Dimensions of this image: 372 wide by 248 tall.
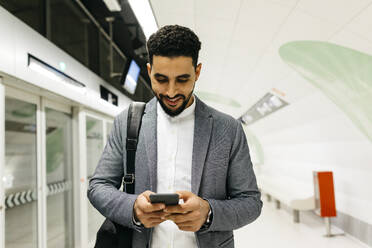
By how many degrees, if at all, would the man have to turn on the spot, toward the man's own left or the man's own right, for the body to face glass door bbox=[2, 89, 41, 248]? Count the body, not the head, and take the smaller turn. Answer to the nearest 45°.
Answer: approximately 135° to the man's own right

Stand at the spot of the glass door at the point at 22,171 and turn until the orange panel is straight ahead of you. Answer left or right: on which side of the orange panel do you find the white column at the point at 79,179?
left

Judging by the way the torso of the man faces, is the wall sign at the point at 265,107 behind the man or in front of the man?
behind

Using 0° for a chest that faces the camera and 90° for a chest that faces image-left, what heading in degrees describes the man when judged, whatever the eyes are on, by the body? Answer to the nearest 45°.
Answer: approximately 0°

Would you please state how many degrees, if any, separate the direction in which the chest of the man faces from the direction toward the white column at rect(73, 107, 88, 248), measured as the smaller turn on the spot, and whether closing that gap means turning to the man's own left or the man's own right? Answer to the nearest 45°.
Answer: approximately 180°

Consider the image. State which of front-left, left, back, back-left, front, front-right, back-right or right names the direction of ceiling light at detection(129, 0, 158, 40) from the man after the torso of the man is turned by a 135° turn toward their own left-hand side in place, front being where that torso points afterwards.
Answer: front-left

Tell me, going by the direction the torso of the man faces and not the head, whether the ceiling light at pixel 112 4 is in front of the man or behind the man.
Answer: behind

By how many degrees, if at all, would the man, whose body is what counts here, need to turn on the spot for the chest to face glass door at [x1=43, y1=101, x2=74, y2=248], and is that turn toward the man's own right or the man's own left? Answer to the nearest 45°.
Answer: approximately 135° to the man's own right

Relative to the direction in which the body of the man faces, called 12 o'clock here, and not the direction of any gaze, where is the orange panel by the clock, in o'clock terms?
The orange panel is roughly at 7 o'clock from the man.
